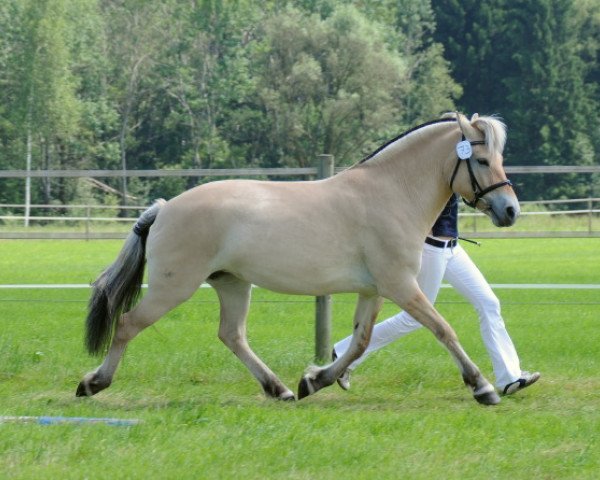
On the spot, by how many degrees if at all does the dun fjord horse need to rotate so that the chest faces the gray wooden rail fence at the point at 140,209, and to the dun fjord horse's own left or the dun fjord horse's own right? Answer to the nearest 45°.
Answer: approximately 90° to the dun fjord horse's own left

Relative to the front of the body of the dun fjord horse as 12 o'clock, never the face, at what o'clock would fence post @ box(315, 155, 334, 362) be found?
The fence post is roughly at 9 o'clock from the dun fjord horse.

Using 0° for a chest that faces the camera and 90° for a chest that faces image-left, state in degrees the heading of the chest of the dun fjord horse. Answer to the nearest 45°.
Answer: approximately 270°

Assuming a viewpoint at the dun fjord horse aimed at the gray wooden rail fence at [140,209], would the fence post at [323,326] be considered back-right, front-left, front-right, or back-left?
front-right
